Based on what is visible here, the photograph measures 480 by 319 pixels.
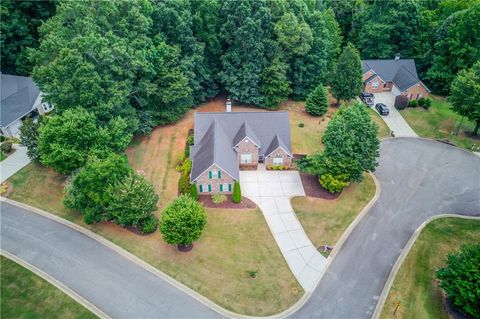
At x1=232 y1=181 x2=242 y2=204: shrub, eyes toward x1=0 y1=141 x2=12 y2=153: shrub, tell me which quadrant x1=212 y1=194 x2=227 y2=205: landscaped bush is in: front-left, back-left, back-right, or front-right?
front-left

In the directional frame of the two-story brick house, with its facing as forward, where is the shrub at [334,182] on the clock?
The shrub is roughly at 10 o'clock from the two-story brick house.

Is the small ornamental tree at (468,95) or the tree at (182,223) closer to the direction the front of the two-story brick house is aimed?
the tree at (182,223)

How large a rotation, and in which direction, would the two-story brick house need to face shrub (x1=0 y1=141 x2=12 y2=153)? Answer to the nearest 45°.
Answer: approximately 90° to its right

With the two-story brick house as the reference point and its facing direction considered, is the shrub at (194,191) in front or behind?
in front

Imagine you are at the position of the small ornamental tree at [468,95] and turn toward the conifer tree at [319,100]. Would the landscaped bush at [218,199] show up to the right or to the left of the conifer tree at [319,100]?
left

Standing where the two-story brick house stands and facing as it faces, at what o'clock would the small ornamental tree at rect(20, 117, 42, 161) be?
The small ornamental tree is roughly at 3 o'clock from the two-story brick house.

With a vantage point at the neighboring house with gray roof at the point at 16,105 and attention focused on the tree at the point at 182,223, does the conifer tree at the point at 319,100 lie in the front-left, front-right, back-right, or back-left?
front-left

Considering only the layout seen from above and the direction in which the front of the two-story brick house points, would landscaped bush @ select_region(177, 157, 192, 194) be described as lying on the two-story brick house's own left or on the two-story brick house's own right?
on the two-story brick house's own right

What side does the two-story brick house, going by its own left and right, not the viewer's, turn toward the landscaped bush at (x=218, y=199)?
front

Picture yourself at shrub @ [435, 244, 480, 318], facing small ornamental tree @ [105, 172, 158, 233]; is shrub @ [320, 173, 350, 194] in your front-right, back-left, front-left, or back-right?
front-right

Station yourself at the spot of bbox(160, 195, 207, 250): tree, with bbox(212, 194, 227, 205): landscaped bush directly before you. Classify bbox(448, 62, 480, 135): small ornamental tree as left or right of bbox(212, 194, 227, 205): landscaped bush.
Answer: right

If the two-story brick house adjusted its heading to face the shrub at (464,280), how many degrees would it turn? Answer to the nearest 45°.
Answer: approximately 45° to its left

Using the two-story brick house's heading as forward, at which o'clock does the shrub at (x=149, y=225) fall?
The shrub is roughly at 1 o'clock from the two-story brick house.

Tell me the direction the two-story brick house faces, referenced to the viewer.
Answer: facing the viewer

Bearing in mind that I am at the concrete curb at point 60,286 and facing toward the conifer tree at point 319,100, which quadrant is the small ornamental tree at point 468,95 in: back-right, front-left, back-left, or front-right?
front-right

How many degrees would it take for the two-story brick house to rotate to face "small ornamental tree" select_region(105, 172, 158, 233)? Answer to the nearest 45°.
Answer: approximately 45° to its right

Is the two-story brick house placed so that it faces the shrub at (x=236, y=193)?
yes
